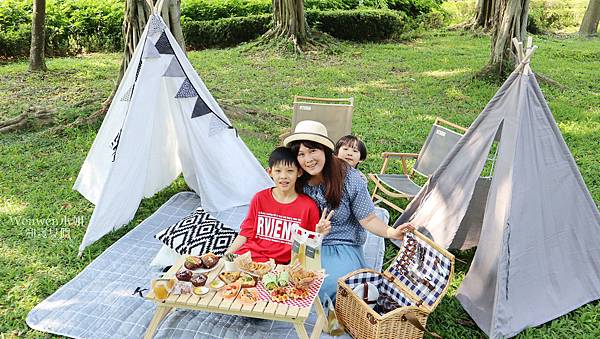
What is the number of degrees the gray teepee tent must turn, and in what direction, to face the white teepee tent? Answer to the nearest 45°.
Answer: approximately 45° to its right

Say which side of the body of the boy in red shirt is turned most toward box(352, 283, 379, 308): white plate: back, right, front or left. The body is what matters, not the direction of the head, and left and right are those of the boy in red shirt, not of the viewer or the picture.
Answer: left

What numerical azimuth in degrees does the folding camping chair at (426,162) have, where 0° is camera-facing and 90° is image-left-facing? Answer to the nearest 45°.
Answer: approximately 45°

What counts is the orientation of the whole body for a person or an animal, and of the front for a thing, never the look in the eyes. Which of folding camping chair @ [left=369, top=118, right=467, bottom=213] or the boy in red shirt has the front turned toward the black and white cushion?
the folding camping chair

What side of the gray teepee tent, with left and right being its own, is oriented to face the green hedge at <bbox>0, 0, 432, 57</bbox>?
right

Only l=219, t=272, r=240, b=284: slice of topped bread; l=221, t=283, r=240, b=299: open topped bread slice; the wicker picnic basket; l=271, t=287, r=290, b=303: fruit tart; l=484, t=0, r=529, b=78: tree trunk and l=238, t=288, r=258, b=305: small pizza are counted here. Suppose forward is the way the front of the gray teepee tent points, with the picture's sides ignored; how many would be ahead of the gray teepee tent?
5

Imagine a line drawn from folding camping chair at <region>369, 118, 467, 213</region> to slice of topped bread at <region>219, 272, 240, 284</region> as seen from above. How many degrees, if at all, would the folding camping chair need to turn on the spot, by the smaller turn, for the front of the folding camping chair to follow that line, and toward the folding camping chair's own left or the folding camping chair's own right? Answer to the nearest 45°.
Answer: approximately 45° to the folding camping chair's own left

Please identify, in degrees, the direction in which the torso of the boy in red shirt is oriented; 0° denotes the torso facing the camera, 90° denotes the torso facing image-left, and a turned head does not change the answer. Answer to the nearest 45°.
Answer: approximately 0°

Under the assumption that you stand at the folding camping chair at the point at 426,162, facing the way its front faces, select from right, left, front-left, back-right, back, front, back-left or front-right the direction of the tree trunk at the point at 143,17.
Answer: front-right
